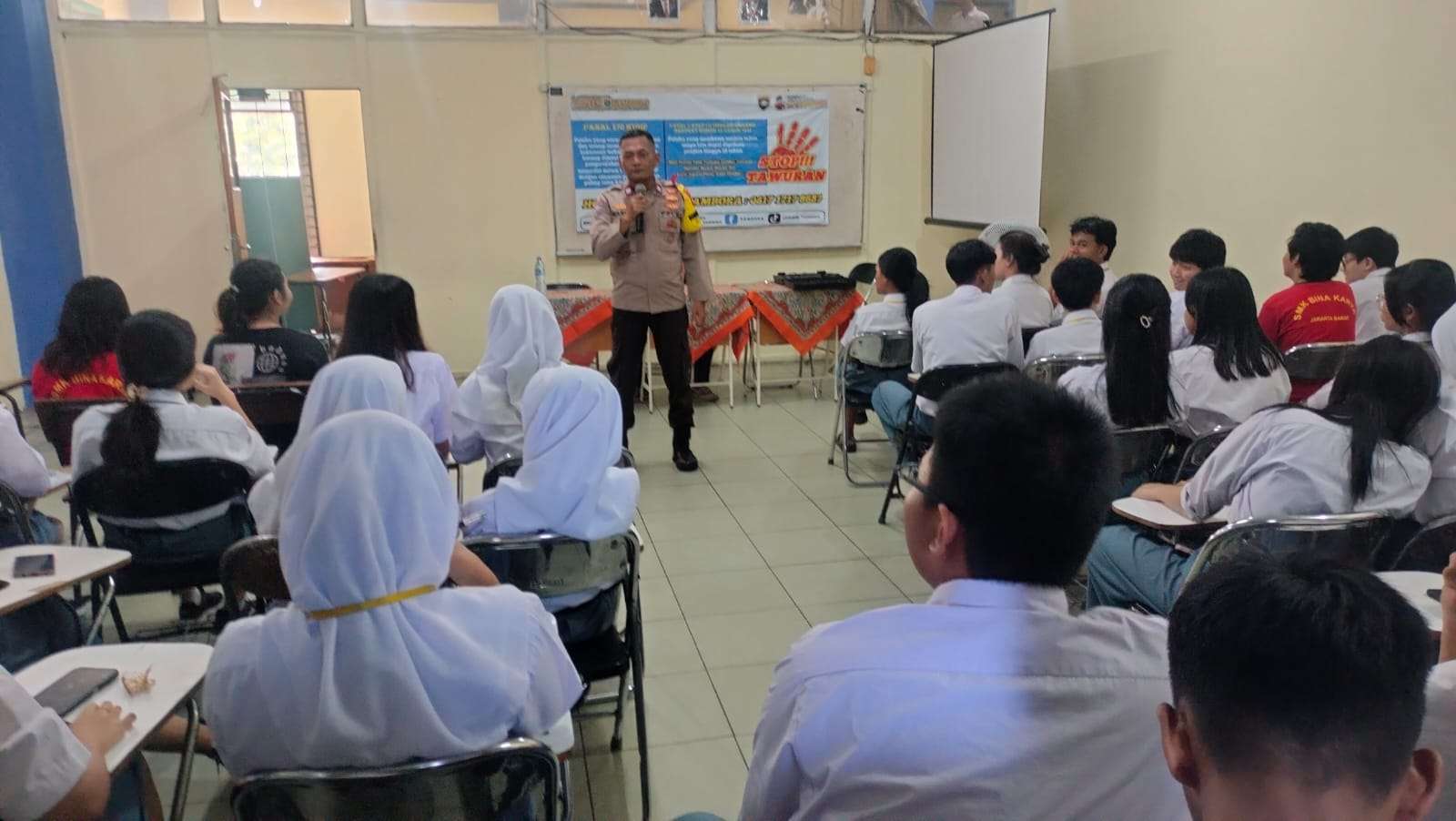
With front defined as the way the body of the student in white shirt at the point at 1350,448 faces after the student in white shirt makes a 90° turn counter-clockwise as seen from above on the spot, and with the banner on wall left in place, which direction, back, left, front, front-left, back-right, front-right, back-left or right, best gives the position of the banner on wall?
right

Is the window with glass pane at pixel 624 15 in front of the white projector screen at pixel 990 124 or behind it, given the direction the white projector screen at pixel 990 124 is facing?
in front

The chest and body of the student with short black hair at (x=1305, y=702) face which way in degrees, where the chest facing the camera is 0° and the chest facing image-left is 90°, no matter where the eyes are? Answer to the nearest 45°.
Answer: approximately 180°

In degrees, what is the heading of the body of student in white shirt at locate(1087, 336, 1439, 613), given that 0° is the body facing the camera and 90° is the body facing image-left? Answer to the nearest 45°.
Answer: approximately 135°

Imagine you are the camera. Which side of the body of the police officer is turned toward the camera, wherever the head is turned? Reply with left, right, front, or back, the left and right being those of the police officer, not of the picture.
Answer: front

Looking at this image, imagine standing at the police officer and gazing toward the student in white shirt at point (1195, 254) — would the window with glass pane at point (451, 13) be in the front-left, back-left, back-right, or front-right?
back-left

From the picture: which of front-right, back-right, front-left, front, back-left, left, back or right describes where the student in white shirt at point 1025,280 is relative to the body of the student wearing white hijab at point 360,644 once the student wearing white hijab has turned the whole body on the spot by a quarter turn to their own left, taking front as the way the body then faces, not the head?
back-right

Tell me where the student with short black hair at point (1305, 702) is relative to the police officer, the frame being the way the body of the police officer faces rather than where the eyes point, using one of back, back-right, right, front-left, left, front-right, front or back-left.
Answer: front

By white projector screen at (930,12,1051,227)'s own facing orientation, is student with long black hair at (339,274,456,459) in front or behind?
in front

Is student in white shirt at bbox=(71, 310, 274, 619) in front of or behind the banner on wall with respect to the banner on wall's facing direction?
in front

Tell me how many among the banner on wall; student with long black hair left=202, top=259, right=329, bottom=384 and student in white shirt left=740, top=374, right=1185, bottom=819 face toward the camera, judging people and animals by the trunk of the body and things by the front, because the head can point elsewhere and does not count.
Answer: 1

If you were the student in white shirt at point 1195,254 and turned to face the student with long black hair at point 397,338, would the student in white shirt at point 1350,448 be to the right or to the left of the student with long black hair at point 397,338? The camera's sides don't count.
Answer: left

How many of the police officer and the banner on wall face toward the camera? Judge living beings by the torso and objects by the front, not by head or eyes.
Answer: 2

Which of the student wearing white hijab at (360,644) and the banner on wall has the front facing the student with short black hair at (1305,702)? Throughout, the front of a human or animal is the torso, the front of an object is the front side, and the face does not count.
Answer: the banner on wall

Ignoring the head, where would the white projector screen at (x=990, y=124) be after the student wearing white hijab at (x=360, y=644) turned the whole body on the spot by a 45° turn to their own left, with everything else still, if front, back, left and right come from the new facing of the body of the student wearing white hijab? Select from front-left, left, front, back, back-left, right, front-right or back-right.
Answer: right
